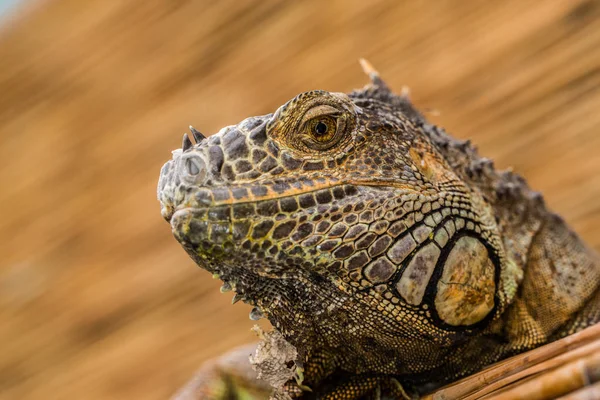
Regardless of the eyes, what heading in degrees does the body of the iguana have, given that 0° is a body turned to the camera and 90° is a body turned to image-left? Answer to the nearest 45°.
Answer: approximately 90°
